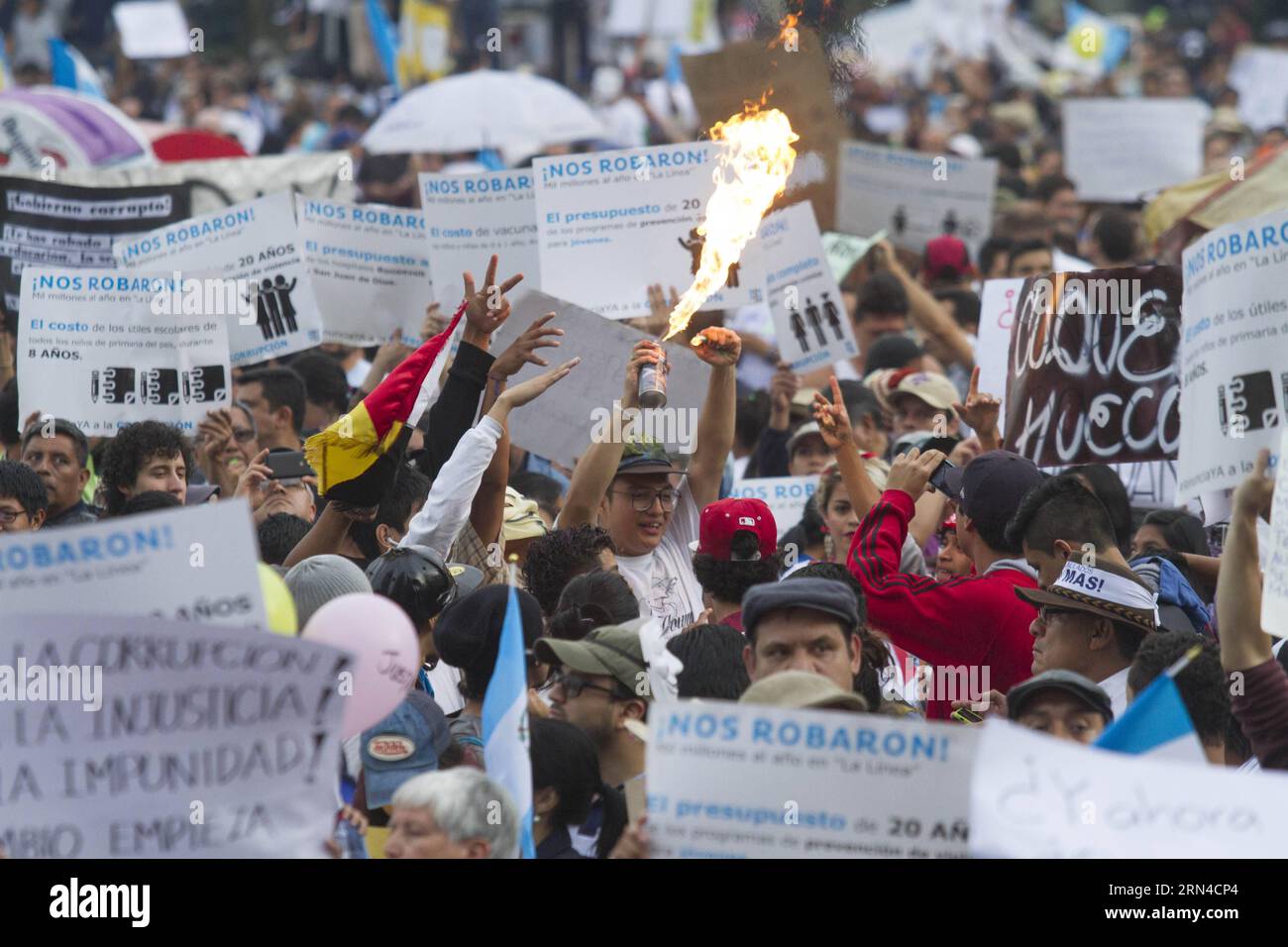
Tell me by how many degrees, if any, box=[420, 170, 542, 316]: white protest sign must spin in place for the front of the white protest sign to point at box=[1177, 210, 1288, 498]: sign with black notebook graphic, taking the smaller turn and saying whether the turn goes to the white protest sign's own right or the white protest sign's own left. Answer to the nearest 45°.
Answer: approximately 45° to the white protest sign's own left

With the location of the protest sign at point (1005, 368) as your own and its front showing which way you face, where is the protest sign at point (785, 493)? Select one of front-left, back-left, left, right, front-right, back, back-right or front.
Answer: right

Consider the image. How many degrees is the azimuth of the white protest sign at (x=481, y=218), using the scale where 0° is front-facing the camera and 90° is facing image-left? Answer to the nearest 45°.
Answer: approximately 0°

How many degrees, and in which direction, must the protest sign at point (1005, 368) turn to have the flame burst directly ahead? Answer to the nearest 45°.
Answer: approximately 45° to its right

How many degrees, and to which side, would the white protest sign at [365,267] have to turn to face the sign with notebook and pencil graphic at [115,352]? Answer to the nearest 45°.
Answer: approximately 45° to its right

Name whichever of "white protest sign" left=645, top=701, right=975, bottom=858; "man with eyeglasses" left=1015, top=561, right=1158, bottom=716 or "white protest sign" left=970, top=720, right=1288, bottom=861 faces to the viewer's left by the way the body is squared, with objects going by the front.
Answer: the man with eyeglasses

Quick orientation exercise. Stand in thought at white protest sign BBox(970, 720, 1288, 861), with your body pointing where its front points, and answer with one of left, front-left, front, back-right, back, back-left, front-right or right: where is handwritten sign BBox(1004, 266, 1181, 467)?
back

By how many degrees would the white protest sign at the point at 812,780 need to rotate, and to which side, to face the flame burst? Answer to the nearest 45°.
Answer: approximately 180°

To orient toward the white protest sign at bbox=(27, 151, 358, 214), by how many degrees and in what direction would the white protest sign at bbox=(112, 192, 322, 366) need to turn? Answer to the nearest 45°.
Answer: approximately 180°

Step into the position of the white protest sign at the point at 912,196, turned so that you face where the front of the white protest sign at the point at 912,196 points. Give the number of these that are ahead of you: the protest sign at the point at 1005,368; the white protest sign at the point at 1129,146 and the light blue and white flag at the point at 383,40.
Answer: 1

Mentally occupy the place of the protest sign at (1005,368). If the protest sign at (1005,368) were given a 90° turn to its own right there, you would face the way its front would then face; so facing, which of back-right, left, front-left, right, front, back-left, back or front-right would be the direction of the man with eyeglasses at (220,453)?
front

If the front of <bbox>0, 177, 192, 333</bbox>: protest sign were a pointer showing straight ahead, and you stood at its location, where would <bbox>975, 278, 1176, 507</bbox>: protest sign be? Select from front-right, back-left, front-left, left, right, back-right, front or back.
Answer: front-left

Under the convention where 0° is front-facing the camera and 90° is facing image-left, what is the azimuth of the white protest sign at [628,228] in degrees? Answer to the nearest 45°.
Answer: approximately 0°
